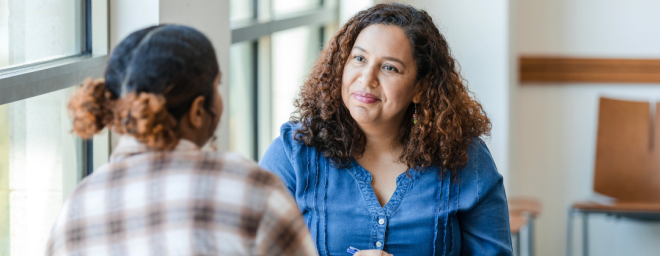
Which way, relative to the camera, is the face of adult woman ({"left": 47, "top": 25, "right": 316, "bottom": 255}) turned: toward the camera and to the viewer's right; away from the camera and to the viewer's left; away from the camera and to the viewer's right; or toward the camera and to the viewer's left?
away from the camera and to the viewer's right

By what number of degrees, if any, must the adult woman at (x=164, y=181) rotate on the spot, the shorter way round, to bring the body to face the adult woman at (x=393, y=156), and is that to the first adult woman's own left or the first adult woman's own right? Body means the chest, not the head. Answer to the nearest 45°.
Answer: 0° — they already face them

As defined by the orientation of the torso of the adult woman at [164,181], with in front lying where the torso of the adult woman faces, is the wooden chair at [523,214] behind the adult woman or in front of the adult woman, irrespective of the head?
in front

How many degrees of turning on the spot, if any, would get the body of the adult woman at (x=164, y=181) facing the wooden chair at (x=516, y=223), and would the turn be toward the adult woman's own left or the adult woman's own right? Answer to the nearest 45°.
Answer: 0° — they already face it

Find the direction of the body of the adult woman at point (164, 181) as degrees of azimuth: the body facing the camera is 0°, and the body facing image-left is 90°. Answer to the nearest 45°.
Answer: approximately 225°

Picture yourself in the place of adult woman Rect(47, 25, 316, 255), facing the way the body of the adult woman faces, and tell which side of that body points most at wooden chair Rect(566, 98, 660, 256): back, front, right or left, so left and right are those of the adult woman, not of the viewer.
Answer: front
